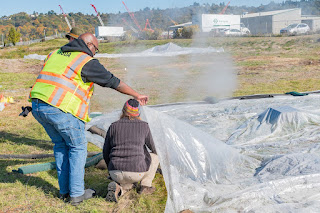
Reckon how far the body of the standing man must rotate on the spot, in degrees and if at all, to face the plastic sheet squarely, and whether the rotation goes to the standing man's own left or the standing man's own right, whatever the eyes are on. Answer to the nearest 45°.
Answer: approximately 45° to the standing man's own left

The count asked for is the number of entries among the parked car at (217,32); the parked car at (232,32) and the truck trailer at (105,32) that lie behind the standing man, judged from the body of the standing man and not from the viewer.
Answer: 0

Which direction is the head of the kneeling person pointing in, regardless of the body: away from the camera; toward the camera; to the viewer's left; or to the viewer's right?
away from the camera

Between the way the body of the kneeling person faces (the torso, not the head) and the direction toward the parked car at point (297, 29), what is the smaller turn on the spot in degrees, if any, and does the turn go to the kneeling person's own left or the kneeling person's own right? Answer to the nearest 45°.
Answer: approximately 45° to the kneeling person's own right

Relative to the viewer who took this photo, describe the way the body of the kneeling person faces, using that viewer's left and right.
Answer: facing away from the viewer

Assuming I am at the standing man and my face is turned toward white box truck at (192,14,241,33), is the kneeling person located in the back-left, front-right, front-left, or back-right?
front-right

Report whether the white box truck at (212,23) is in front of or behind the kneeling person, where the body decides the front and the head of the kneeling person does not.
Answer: in front

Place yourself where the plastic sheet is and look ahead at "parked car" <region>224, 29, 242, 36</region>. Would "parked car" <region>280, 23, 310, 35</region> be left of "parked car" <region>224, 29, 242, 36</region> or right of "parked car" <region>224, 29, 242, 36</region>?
right

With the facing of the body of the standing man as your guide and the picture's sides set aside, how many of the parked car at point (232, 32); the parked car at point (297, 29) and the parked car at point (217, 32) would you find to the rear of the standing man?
0

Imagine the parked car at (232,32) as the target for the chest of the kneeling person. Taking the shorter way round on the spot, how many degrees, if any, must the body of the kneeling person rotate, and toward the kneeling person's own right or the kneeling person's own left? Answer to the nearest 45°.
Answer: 0° — they already face it

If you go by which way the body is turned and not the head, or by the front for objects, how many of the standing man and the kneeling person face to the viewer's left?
0

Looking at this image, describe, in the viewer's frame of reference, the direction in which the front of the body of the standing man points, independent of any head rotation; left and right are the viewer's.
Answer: facing away from the viewer and to the right of the viewer

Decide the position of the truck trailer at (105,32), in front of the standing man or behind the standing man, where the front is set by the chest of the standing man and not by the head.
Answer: in front
